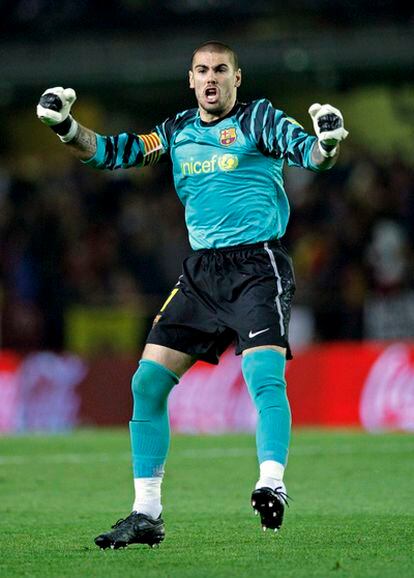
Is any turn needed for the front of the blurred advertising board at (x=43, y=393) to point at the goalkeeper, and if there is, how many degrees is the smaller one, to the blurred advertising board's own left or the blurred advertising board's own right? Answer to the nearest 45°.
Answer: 0° — it already faces them

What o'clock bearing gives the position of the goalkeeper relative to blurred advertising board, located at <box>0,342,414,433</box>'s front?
The goalkeeper is roughly at 12 o'clock from the blurred advertising board.
